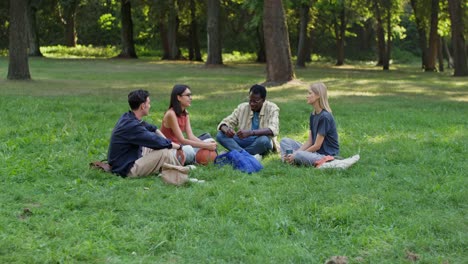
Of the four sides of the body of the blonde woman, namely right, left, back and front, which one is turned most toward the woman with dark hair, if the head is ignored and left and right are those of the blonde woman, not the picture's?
front

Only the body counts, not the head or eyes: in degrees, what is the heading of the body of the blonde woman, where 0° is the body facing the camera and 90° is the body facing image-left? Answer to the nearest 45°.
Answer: approximately 90°

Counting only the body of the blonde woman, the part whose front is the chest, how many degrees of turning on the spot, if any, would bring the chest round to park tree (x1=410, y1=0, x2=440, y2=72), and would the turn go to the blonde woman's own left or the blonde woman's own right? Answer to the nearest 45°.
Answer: approximately 90° to the blonde woman's own right

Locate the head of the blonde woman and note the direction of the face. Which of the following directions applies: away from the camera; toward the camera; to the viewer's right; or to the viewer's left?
to the viewer's left

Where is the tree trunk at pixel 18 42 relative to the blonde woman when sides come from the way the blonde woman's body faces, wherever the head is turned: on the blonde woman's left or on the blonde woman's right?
on the blonde woman's right

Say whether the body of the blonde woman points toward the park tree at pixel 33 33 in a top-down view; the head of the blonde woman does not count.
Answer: no

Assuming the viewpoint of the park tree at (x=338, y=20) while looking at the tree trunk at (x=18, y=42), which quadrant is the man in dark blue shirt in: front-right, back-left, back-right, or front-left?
front-left

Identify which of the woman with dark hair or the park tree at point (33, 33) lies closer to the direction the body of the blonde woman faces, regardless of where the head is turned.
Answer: the woman with dark hair

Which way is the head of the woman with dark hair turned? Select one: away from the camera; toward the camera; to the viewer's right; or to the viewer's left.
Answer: to the viewer's right

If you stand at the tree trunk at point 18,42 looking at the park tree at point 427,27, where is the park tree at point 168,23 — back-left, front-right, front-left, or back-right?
front-left

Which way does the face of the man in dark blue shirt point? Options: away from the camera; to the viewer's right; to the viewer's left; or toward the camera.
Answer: to the viewer's right

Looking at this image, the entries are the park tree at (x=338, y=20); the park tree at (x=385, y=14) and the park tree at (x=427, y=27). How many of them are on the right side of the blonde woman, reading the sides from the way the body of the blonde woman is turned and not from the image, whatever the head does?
3

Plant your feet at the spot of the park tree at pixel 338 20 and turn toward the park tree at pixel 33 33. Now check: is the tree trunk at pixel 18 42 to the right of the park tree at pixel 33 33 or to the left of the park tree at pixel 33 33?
left

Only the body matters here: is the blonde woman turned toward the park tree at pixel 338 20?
no

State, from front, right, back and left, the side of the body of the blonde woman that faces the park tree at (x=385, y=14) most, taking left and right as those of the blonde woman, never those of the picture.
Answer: right

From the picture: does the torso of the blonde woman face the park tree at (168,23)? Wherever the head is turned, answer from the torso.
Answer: no
